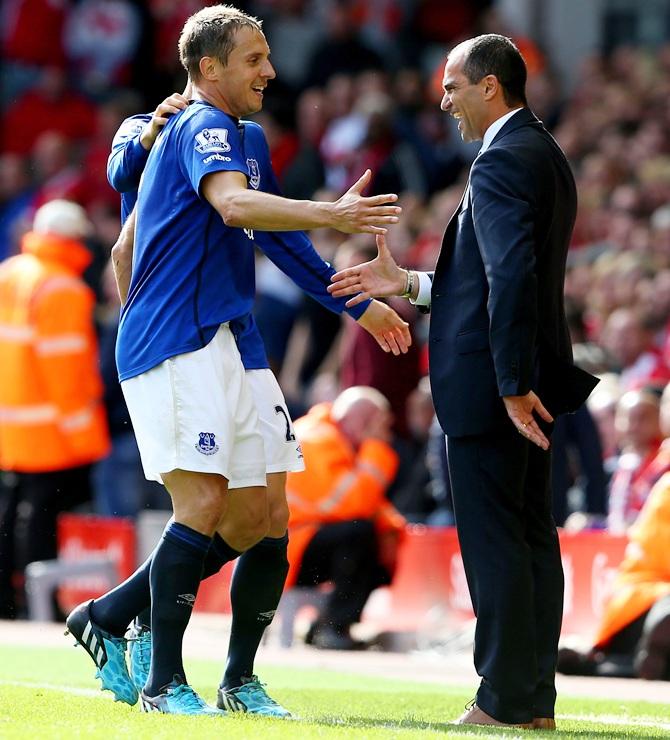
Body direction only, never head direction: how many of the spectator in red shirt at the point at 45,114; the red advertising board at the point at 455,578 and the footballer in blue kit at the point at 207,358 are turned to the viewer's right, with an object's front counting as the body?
1

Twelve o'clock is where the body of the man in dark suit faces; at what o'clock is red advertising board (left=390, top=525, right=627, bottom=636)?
The red advertising board is roughly at 3 o'clock from the man in dark suit.

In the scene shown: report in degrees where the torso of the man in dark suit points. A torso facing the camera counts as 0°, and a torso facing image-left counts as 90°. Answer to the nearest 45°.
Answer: approximately 90°

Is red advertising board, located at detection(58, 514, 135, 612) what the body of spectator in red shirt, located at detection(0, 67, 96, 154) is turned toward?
yes

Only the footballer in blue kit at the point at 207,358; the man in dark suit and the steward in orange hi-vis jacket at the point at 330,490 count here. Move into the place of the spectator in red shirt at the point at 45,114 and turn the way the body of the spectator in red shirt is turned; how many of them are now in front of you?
3

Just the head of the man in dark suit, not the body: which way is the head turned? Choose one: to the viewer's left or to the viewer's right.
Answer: to the viewer's left

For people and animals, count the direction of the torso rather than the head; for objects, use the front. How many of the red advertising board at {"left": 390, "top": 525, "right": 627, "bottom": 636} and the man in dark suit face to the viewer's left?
1

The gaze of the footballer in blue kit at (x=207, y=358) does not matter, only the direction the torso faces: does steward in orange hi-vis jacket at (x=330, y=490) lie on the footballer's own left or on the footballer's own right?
on the footballer's own left

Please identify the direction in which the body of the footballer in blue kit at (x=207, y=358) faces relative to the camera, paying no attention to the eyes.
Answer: to the viewer's right

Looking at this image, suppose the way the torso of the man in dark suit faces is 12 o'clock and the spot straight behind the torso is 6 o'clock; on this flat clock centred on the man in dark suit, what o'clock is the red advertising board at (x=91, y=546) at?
The red advertising board is roughly at 2 o'clock from the man in dark suit.

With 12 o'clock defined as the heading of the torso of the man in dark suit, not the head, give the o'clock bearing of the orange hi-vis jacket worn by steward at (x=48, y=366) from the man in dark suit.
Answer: The orange hi-vis jacket worn by steward is roughly at 2 o'clock from the man in dark suit.

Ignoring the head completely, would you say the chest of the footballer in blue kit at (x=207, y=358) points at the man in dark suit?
yes

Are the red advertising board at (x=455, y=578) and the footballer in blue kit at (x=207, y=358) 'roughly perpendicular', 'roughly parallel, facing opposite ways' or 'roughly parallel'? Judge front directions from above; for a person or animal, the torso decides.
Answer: roughly perpendicular

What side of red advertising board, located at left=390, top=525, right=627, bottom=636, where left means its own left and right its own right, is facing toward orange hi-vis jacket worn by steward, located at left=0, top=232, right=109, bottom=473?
right

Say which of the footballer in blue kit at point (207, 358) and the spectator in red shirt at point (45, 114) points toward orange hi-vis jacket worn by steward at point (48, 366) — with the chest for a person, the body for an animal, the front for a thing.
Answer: the spectator in red shirt

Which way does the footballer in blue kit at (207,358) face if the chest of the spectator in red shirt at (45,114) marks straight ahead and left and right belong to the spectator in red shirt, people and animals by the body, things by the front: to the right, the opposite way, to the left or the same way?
to the left

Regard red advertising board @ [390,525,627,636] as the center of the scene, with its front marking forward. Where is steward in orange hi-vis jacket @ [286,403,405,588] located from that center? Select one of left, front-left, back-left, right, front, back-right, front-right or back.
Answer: right
